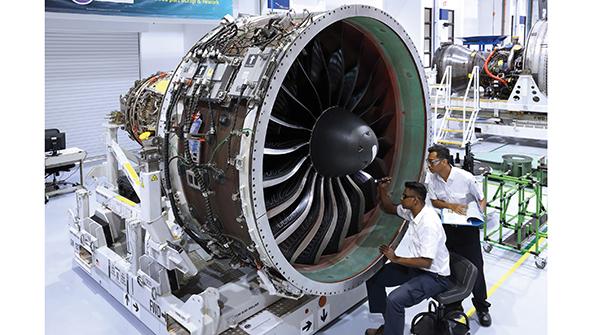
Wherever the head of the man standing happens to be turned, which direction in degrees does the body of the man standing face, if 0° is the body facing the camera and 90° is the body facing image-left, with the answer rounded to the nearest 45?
approximately 45°

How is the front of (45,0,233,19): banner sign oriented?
toward the camera

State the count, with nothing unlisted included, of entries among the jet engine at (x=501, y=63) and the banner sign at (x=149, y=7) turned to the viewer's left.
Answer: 0

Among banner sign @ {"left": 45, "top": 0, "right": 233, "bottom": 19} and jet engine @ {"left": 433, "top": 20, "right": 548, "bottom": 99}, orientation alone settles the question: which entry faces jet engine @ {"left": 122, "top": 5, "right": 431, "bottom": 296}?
the banner sign

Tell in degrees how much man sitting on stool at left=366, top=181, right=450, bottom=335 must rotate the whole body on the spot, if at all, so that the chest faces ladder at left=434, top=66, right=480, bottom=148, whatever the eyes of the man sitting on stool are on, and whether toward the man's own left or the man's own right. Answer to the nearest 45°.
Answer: approximately 90° to the man's own right

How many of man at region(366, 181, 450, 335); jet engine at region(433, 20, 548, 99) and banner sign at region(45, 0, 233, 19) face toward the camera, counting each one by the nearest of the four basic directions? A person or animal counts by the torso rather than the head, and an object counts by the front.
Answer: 1

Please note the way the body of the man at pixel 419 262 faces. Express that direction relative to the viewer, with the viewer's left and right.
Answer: facing to the left of the viewer

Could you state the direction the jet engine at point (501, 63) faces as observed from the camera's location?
facing to the right of the viewer

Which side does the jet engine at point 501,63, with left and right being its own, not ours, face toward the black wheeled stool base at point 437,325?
right

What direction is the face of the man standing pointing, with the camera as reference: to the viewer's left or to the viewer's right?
to the viewer's left

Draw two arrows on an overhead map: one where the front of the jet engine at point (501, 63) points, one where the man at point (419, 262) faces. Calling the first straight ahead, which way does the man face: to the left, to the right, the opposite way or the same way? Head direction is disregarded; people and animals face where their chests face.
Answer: the opposite way

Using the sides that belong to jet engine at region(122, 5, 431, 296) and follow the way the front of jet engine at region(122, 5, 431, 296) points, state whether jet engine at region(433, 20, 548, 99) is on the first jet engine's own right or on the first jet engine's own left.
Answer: on the first jet engine's own left

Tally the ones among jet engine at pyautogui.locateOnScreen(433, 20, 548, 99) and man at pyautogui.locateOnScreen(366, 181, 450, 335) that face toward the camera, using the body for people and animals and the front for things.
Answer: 0

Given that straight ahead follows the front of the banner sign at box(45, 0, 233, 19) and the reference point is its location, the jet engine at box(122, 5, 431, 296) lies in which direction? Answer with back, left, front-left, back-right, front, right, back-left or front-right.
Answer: front

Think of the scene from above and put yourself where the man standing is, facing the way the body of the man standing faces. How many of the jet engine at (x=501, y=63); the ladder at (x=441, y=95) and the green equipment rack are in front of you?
0
